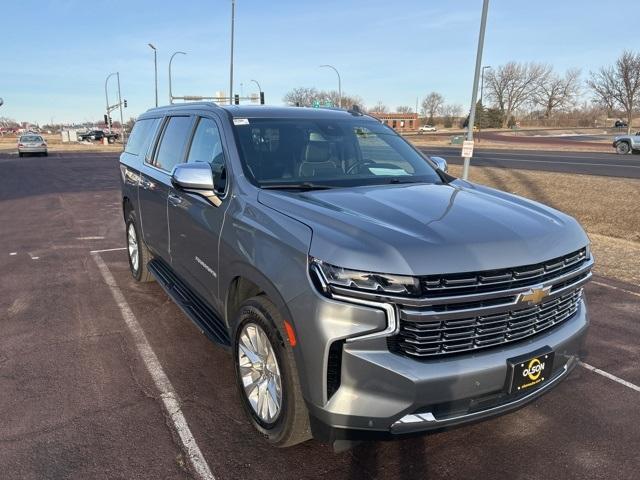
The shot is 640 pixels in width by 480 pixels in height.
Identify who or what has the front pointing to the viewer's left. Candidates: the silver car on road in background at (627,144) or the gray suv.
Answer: the silver car on road in background

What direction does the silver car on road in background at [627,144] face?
to the viewer's left

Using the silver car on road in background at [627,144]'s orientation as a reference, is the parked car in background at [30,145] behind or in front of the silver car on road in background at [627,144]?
in front

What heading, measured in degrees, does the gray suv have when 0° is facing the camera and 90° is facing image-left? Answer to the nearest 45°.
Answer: approximately 315°

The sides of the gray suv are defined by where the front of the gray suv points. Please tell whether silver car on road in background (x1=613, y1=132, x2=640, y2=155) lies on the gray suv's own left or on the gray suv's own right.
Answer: on the gray suv's own left

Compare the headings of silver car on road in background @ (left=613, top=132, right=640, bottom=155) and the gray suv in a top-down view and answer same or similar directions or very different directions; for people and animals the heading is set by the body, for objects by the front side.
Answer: very different directions

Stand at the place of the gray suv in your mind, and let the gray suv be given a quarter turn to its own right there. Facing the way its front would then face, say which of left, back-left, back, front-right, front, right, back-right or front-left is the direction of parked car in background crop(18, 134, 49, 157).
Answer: right

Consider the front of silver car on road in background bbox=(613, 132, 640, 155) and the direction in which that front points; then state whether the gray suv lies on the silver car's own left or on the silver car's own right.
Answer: on the silver car's own left

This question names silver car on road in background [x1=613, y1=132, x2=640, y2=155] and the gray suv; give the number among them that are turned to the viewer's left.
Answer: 1
